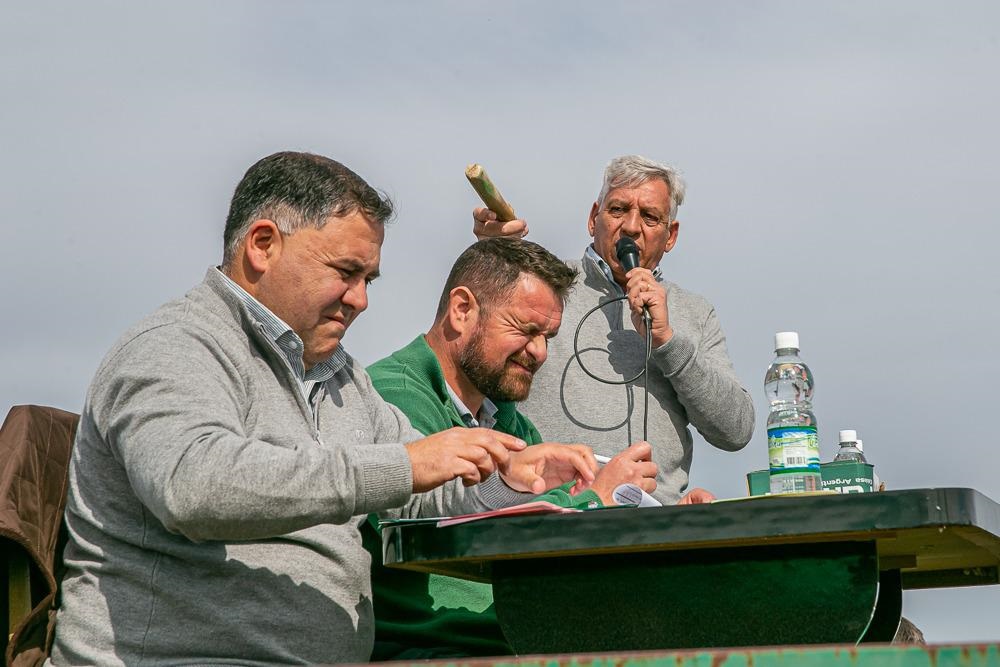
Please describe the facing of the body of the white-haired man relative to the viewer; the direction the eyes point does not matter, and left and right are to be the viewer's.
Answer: facing the viewer

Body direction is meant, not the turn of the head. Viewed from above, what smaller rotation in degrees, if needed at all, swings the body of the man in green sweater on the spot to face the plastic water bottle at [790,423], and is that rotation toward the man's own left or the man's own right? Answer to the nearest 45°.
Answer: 0° — they already face it

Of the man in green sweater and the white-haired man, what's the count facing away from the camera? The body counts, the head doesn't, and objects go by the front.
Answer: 0

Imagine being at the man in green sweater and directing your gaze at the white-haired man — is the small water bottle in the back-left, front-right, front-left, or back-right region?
front-right

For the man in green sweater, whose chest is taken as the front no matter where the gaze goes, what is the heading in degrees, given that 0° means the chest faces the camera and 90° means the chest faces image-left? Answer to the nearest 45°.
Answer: approximately 315°

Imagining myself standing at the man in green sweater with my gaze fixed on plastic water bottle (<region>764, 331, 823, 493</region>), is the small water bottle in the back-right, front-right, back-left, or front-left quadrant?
front-left

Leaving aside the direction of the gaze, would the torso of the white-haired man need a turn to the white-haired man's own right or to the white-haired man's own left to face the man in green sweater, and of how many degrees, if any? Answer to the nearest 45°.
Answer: approximately 45° to the white-haired man's own right

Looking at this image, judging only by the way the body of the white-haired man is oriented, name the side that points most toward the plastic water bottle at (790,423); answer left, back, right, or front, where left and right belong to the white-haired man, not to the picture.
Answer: front

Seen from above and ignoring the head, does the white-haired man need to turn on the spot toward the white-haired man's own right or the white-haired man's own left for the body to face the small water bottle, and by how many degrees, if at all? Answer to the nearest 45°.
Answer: approximately 45° to the white-haired man's own left

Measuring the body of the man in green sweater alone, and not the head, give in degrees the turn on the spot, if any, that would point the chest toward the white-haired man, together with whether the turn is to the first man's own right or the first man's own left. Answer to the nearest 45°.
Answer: approximately 90° to the first man's own left
